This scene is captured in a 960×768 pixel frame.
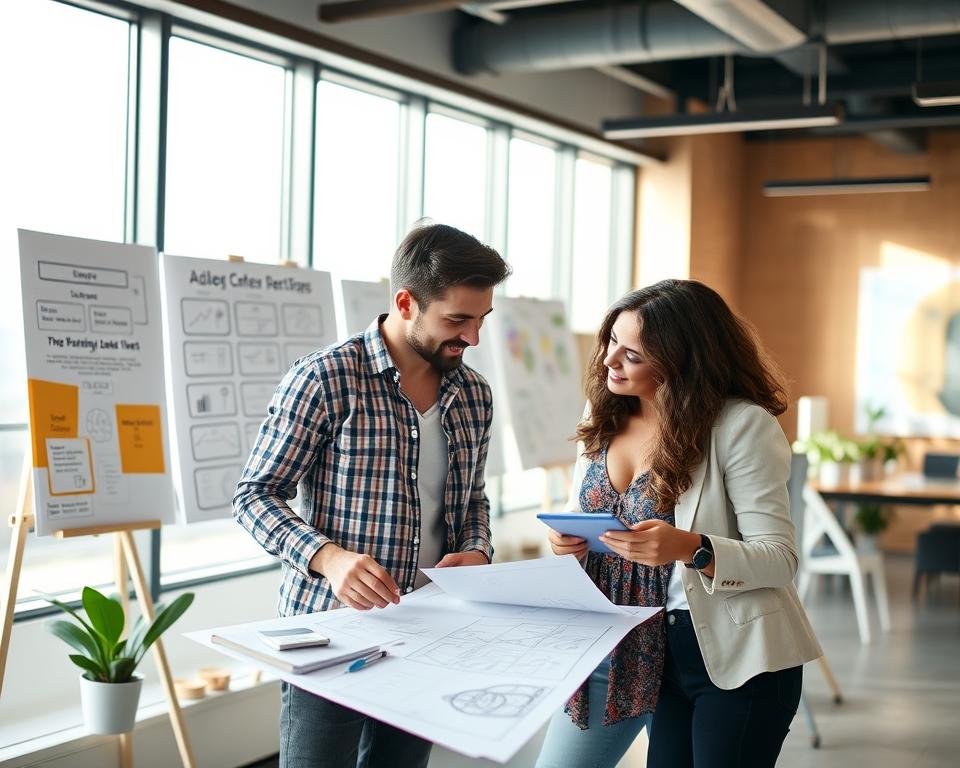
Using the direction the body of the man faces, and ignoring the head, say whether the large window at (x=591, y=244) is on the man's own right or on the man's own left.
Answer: on the man's own left

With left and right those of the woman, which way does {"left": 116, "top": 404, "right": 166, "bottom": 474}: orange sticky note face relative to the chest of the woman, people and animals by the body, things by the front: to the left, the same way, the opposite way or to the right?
to the left

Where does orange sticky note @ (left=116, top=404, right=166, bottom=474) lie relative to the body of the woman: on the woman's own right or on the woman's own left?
on the woman's own right

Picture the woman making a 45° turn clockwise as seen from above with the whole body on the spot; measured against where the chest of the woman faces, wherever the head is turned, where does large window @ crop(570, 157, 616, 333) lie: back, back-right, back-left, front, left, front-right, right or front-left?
right

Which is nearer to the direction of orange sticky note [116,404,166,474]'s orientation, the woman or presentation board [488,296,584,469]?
the woman

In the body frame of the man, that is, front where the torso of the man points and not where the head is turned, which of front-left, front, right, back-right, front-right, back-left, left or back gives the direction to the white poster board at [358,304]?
back-left

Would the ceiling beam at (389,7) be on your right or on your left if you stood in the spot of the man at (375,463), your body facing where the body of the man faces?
on your left

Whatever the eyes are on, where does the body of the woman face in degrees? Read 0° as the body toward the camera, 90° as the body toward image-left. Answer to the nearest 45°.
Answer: approximately 45°

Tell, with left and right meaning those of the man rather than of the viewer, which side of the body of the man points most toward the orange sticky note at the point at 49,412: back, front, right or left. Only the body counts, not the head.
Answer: back

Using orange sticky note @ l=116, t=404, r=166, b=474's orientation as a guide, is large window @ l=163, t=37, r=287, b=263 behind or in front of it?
behind
